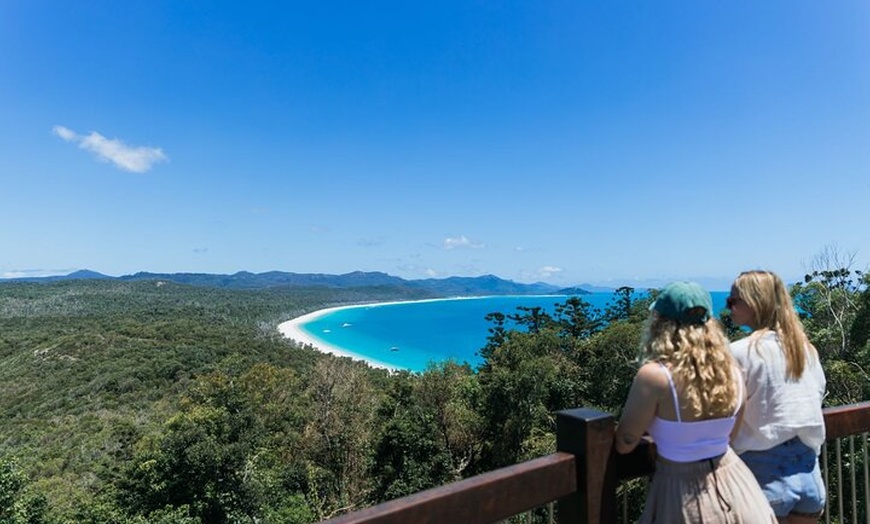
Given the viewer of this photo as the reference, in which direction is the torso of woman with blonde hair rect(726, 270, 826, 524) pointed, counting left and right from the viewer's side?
facing away from the viewer and to the left of the viewer

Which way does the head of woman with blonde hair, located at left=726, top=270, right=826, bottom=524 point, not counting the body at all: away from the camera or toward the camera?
away from the camera

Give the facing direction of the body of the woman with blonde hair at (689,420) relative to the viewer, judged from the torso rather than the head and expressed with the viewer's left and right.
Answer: facing away from the viewer and to the left of the viewer

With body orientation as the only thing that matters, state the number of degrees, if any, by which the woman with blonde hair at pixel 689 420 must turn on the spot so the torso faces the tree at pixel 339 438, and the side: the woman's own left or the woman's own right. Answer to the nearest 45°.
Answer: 0° — they already face it

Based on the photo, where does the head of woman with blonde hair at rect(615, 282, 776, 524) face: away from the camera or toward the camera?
away from the camera
